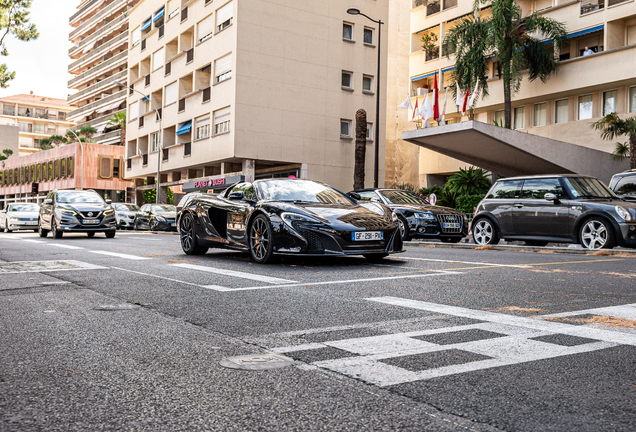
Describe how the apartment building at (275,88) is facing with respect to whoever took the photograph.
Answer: facing the viewer and to the left of the viewer

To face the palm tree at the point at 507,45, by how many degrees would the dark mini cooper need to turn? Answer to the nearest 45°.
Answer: approximately 135° to its left

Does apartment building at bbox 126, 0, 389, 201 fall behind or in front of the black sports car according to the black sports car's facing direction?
behind

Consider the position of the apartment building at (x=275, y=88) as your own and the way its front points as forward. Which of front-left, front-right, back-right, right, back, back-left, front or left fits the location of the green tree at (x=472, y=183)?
left

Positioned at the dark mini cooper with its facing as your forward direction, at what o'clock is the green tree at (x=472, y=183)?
The green tree is roughly at 7 o'clock from the dark mini cooper.

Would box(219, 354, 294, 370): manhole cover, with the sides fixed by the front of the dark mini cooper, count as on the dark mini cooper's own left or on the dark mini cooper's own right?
on the dark mini cooper's own right

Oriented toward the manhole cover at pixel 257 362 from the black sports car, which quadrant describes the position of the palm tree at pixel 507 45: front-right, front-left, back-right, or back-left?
back-left

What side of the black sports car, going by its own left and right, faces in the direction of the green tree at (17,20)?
back

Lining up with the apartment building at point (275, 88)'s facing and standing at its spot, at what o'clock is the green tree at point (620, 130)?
The green tree is roughly at 9 o'clock from the apartment building.

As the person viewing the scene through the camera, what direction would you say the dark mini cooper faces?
facing the viewer and to the right of the viewer

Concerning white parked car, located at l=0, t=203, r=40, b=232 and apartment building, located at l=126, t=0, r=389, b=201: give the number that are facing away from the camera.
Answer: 0

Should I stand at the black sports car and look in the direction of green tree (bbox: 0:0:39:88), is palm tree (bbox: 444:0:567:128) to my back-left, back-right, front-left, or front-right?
front-right

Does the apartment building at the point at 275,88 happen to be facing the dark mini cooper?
no

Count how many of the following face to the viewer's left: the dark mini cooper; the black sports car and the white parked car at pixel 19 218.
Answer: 0

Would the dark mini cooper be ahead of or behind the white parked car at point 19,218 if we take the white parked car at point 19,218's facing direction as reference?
ahead

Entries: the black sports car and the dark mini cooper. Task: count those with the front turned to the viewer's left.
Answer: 0

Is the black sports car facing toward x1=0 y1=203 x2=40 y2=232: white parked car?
no

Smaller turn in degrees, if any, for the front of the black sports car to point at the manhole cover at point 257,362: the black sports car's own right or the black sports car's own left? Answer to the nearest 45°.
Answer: approximately 45° to the black sports car's own right
